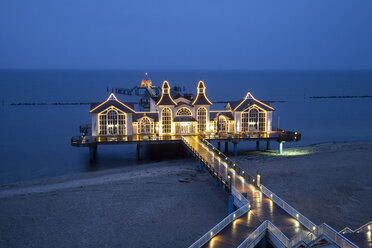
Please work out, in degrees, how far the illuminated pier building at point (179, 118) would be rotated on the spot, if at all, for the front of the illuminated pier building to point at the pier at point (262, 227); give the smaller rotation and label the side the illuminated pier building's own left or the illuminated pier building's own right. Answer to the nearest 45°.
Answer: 0° — it already faces it

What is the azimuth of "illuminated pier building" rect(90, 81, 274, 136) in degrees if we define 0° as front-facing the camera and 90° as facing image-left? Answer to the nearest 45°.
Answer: approximately 0°
